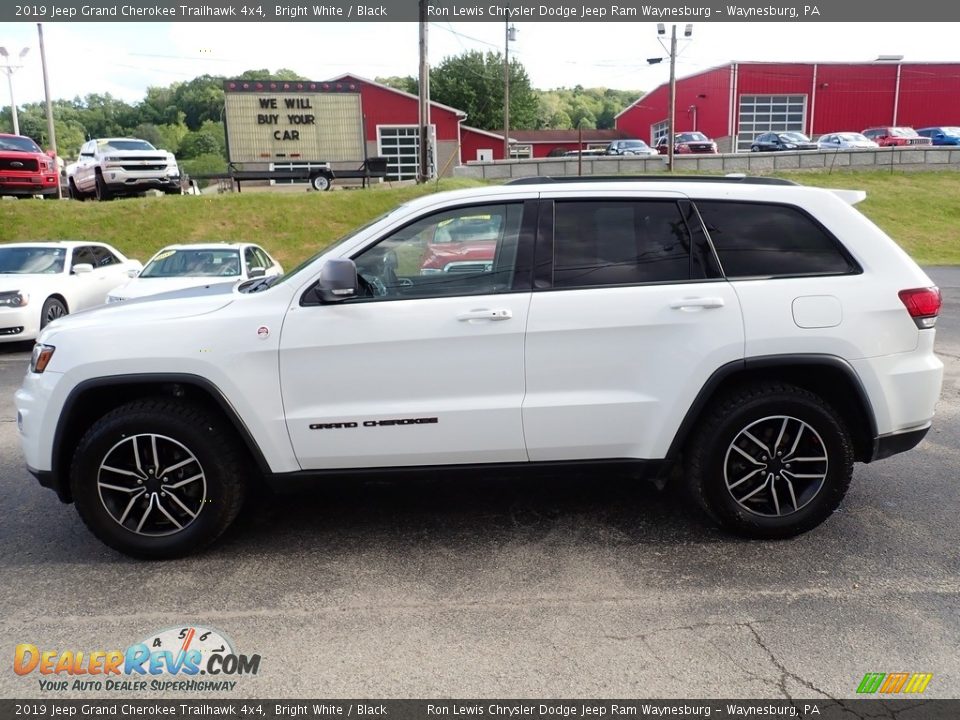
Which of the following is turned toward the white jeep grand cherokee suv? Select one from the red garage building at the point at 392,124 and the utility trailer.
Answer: the red garage building

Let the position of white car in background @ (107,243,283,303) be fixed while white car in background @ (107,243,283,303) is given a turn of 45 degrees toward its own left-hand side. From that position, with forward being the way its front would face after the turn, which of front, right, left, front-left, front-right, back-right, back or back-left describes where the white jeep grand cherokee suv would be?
front

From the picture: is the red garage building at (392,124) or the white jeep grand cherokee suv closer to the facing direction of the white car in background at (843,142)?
the white jeep grand cherokee suv

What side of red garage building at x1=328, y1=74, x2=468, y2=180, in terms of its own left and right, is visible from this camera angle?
front

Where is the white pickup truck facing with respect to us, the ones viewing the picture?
facing the viewer and to the right of the viewer

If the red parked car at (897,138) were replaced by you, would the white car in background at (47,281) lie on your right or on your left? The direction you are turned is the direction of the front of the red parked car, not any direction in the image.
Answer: on your right

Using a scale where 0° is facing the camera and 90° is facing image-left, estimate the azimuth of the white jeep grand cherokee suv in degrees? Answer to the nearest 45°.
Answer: approximately 90°

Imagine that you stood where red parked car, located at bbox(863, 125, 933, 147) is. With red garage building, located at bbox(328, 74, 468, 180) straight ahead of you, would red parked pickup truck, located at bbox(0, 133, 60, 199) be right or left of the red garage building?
left

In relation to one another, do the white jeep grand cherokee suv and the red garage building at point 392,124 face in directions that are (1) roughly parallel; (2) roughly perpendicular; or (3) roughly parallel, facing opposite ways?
roughly perpendicular

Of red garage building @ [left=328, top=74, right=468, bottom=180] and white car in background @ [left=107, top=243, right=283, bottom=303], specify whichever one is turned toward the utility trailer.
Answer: the red garage building

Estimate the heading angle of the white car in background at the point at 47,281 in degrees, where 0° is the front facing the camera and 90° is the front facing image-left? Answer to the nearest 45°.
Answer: approximately 45°

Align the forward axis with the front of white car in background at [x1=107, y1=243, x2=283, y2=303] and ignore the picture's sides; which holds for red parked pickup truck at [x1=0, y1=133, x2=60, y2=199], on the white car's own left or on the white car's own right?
on the white car's own right
